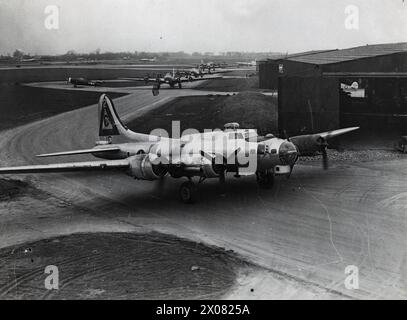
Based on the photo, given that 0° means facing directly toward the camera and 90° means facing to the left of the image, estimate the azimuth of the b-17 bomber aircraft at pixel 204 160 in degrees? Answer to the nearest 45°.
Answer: approximately 315°

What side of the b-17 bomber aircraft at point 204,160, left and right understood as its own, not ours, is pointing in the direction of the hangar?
left
